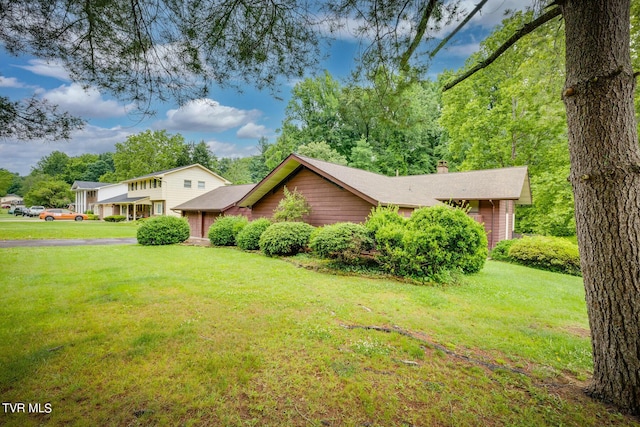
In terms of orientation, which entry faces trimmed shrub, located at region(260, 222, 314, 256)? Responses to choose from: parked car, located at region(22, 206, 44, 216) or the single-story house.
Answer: the single-story house

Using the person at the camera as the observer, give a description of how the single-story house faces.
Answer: facing the viewer and to the left of the viewer

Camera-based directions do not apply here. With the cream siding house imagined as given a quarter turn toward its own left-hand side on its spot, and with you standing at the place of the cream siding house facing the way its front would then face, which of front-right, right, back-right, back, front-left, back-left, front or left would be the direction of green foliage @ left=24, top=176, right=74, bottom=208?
back

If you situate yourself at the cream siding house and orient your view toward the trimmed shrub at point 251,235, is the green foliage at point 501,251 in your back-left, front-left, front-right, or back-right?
front-left

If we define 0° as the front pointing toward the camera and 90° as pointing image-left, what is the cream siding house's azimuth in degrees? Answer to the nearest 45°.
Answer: approximately 45°
